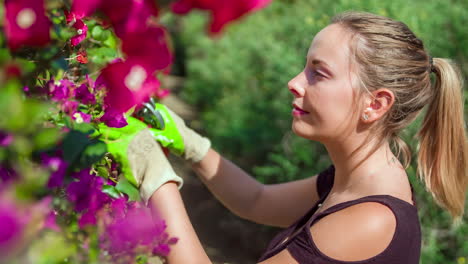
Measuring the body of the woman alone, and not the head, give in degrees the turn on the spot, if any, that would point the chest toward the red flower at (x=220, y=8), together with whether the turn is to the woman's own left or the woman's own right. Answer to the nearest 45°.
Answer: approximately 90° to the woman's own left

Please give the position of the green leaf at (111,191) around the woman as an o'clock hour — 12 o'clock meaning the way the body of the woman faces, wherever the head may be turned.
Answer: The green leaf is roughly at 12 o'clock from the woman.

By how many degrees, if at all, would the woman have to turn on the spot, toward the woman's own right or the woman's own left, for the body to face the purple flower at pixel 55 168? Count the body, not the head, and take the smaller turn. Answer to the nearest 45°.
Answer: approximately 45° to the woman's own left

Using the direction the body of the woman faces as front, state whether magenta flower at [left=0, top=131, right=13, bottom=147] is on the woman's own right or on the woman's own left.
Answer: on the woman's own left

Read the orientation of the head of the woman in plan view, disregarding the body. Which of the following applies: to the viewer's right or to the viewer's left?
to the viewer's left

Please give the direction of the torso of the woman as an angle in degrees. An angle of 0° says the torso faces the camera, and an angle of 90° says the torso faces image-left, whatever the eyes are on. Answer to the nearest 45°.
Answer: approximately 90°
